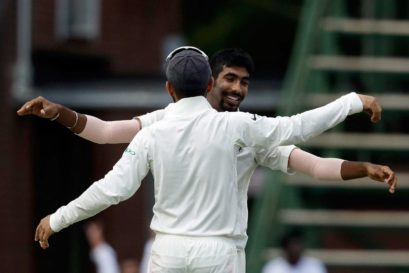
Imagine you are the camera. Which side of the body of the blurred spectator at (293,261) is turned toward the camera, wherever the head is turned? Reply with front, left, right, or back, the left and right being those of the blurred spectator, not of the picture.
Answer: front

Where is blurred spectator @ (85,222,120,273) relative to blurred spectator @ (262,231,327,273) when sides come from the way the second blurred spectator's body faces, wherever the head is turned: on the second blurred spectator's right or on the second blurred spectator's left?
on the second blurred spectator's right

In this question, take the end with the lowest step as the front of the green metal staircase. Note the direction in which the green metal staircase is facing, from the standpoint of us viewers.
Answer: facing the viewer
